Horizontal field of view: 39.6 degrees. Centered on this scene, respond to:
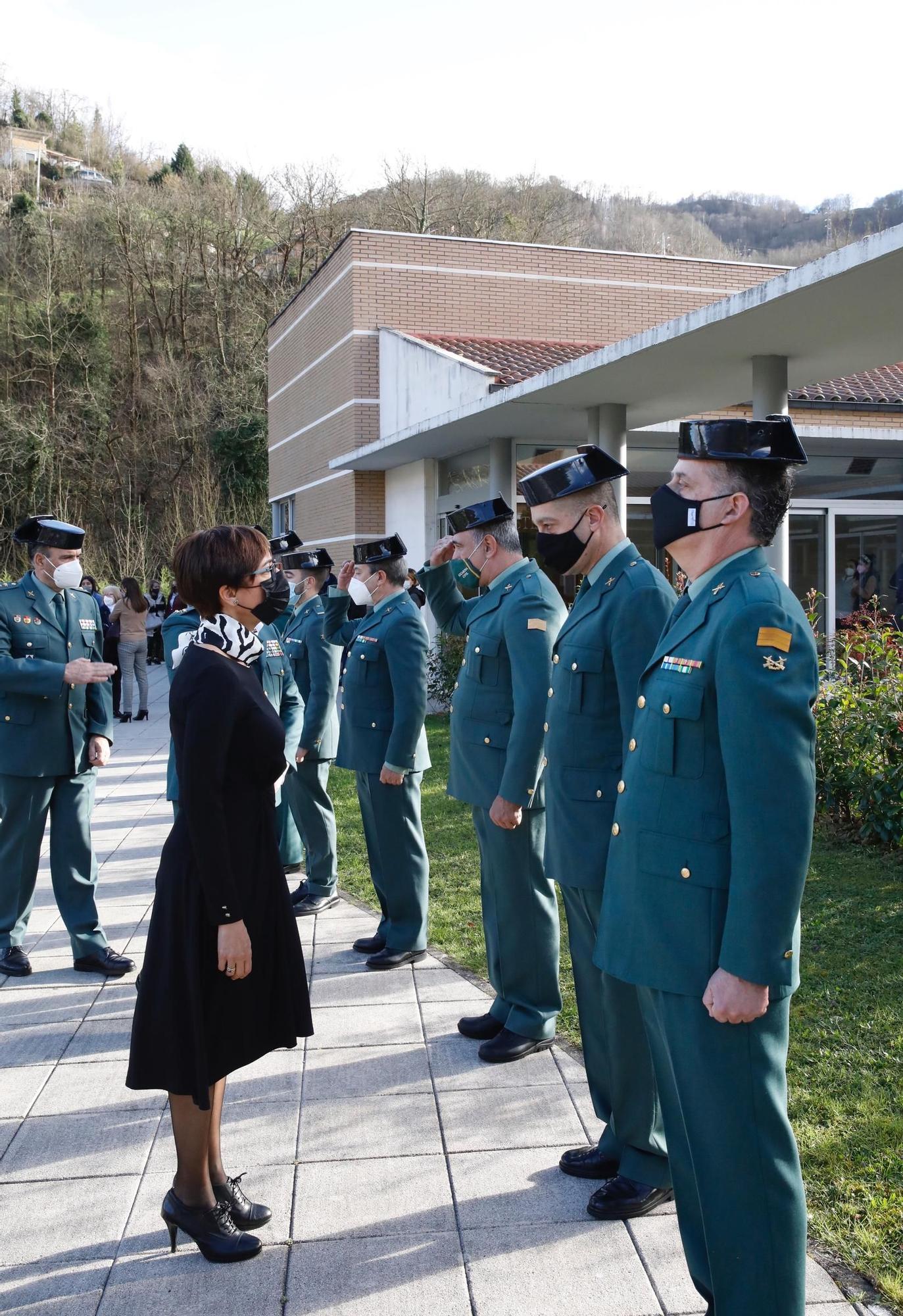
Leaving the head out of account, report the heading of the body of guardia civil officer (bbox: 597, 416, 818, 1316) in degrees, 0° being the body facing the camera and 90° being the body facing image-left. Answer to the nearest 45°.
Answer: approximately 90°

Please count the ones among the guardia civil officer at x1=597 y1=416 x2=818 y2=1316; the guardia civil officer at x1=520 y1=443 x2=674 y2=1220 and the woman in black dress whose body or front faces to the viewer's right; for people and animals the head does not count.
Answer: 1

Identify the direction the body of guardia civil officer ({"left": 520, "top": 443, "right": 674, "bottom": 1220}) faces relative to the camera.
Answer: to the viewer's left

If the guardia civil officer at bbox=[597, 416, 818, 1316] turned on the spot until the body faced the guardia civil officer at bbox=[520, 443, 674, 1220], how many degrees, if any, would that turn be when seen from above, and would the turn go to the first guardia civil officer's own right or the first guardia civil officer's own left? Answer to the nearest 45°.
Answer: approximately 90° to the first guardia civil officer's own right

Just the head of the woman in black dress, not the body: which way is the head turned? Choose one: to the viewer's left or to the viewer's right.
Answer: to the viewer's right

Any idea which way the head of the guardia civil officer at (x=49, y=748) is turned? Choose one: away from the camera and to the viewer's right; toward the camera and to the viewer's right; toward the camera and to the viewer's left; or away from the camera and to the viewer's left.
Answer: toward the camera and to the viewer's right

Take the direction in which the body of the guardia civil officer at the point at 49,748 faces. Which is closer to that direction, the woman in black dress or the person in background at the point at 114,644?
the woman in black dress

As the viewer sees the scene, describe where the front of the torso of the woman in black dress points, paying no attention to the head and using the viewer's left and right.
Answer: facing to the right of the viewer

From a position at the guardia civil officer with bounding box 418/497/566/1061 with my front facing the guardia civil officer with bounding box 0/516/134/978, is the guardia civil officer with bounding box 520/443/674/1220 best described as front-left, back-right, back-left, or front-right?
back-left

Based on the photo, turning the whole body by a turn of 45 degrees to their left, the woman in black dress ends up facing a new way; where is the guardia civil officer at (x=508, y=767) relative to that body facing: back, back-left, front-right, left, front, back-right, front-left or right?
front

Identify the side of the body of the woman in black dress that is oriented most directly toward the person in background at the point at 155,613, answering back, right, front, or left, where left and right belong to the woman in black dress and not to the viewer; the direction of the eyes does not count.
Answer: left

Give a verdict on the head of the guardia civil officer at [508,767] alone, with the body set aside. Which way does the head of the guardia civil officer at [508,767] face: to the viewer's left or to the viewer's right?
to the viewer's left

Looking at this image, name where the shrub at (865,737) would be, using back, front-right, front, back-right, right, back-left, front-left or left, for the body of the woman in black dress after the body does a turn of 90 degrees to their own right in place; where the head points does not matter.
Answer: back-left

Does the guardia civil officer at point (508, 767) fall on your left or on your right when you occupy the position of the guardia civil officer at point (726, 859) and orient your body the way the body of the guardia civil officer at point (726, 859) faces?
on your right

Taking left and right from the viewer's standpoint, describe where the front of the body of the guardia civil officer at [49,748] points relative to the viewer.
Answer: facing the viewer and to the right of the viewer

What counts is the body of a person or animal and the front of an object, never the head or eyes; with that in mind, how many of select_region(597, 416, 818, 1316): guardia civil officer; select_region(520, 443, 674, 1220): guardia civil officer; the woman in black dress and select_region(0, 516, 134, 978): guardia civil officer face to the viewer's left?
2

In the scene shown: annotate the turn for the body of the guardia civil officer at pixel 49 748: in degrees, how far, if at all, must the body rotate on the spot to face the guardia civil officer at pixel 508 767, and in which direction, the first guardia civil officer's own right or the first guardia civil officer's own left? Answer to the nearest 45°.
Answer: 0° — they already face them

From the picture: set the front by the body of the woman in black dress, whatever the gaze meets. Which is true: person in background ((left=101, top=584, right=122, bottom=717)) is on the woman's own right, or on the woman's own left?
on the woman's own left
